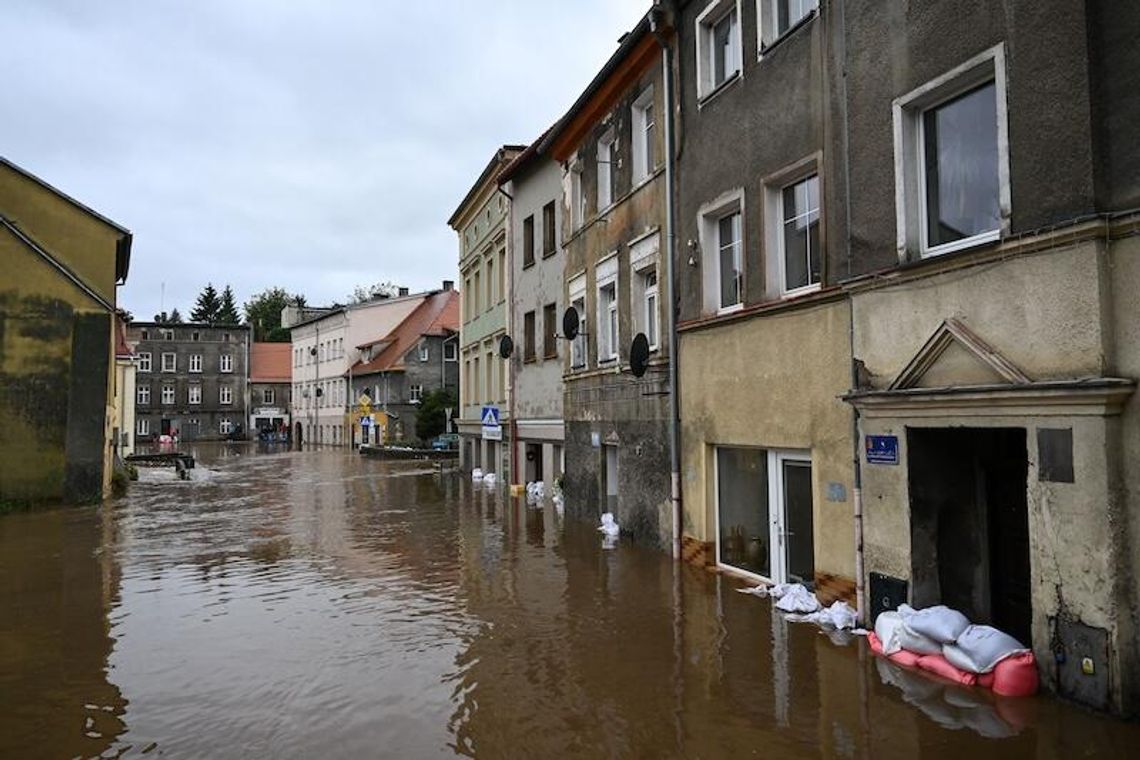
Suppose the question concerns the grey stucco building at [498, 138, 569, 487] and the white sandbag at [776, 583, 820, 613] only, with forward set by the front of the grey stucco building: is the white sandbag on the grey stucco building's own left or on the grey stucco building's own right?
on the grey stucco building's own left

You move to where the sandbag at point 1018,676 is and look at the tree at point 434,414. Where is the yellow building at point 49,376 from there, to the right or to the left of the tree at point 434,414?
left

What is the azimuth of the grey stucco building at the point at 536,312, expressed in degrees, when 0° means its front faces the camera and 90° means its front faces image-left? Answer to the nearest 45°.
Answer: approximately 45°

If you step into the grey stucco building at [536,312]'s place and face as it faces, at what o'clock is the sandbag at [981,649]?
The sandbag is roughly at 10 o'clock from the grey stucco building.

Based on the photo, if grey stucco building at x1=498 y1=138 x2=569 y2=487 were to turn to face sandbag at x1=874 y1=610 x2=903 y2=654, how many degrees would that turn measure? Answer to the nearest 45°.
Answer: approximately 45° to its left

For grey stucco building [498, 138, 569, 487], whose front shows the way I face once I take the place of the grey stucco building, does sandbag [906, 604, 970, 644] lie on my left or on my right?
on my left

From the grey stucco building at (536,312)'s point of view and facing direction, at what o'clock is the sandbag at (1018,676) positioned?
The sandbag is roughly at 10 o'clock from the grey stucco building.

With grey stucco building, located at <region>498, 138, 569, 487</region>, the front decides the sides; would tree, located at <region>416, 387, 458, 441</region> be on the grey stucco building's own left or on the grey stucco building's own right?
on the grey stucco building's own right
